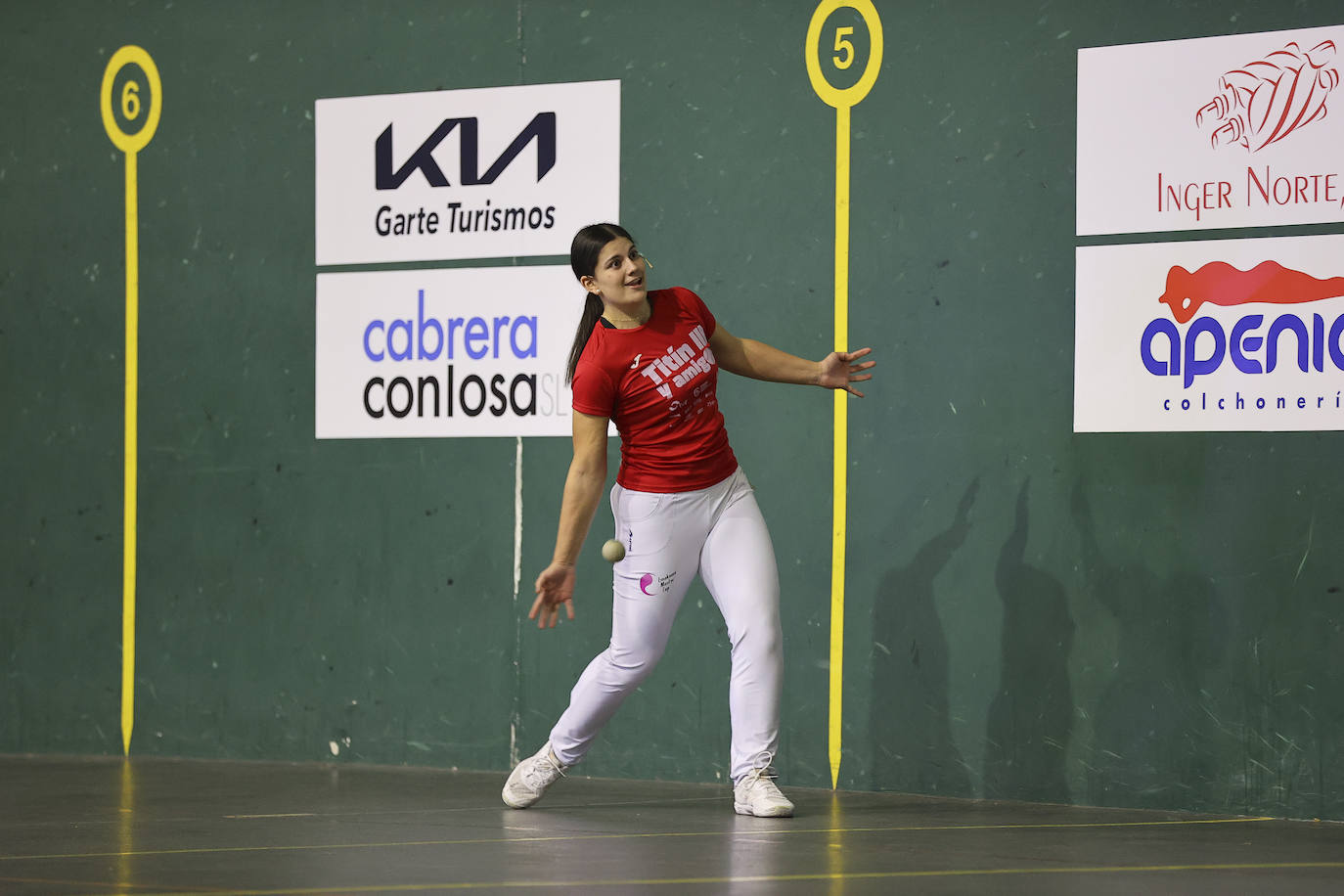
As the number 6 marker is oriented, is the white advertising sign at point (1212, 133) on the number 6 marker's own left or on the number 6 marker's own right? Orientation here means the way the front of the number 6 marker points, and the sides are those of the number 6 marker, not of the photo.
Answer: on the number 6 marker's own left

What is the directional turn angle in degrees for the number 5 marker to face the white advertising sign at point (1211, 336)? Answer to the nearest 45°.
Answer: approximately 90° to its left

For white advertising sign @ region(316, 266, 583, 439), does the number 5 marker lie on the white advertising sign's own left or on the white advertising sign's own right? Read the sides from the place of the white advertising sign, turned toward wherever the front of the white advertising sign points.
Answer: on the white advertising sign's own left

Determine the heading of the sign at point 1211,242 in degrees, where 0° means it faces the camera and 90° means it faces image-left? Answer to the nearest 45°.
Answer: approximately 0°

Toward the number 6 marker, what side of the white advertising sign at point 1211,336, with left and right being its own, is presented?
right

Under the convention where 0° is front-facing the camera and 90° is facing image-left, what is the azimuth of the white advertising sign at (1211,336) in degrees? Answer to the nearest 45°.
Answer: approximately 0°

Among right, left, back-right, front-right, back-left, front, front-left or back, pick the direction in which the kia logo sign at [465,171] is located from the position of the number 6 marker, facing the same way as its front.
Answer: front-left

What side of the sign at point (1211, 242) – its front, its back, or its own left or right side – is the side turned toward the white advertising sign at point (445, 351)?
right

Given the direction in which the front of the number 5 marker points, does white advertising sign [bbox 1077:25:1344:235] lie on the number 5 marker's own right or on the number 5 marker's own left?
on the number 5 marker's own left

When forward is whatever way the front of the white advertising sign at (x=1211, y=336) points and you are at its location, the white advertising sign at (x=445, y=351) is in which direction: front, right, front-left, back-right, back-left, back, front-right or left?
right

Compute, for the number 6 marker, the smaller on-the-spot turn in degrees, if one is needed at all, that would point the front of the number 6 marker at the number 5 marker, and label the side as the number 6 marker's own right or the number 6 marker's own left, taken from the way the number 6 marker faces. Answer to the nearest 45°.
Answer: approximately 45° to the number 6 marker's own left
